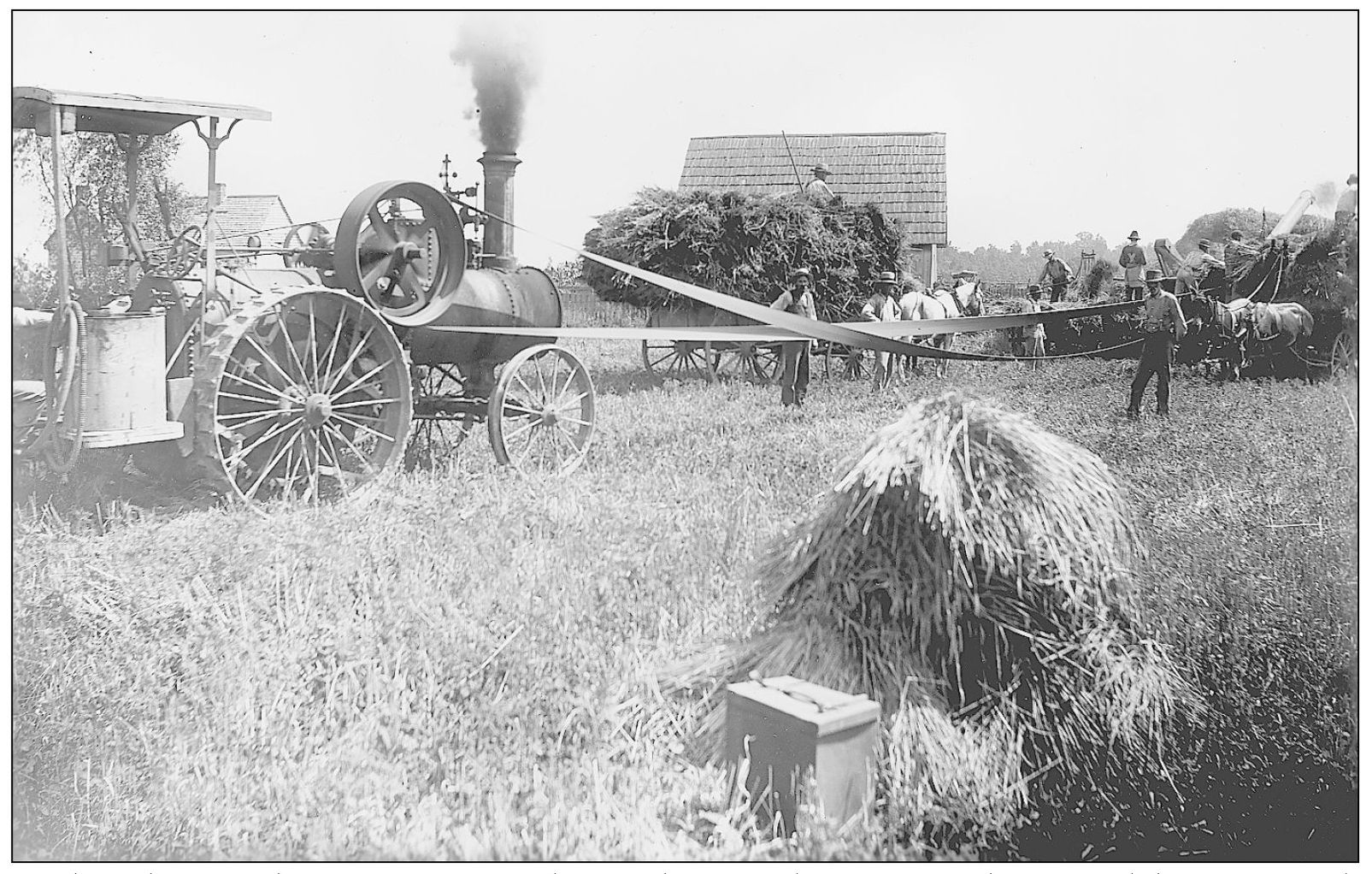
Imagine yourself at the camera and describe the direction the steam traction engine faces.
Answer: facing away from the viewer and to the right of the viewer

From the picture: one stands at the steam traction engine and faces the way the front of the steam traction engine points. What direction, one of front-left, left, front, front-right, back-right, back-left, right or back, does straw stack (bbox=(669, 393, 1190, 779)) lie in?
right

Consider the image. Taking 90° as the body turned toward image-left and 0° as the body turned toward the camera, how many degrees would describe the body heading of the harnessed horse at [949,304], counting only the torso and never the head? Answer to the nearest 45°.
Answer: approximately 270°

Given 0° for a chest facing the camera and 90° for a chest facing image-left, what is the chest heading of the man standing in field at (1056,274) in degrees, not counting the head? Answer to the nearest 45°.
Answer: approximately 45°

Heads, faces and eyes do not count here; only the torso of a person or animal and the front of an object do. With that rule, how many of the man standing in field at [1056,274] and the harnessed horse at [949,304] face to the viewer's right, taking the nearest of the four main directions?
1

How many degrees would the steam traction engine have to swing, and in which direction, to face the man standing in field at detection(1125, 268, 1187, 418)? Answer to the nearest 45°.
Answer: approximately 45° to its right

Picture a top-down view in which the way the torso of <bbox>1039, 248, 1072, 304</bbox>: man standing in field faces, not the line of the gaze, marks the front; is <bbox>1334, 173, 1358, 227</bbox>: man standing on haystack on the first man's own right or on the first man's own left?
on the first man's own left

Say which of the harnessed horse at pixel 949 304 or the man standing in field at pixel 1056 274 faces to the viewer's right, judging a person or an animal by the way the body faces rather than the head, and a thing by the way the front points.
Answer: the harnessed horse

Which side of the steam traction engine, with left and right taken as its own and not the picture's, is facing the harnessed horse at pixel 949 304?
front

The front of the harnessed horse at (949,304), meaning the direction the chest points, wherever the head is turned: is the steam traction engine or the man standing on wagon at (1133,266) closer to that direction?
the man standing on wagon
